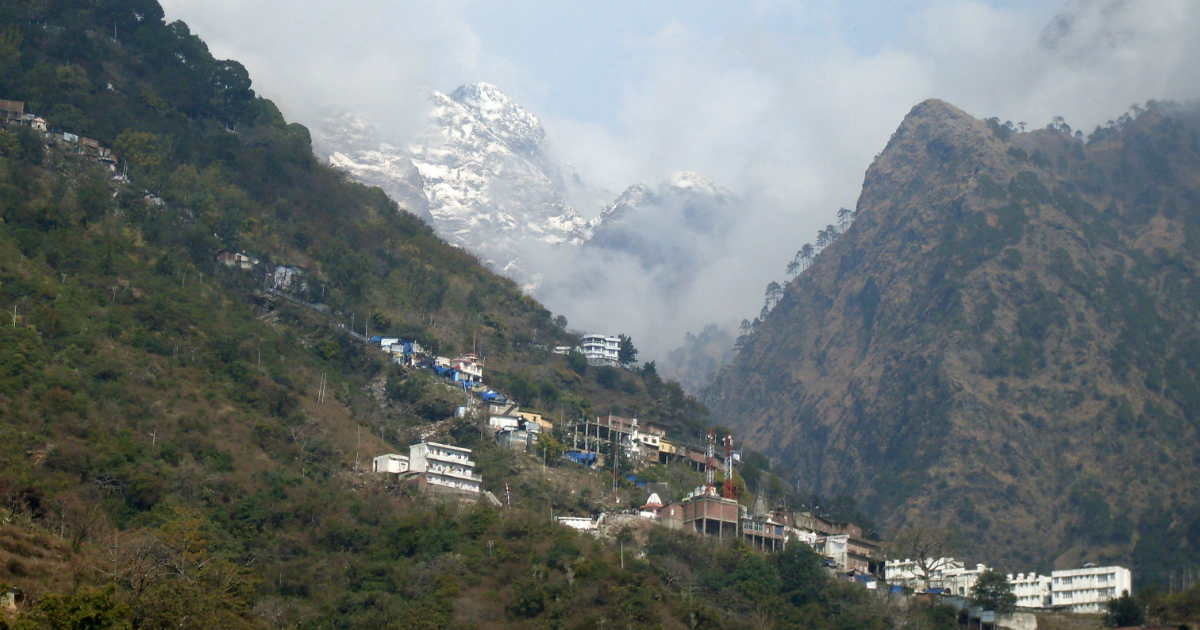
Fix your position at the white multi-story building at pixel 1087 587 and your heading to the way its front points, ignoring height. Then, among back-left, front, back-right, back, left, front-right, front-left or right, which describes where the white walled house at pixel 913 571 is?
right

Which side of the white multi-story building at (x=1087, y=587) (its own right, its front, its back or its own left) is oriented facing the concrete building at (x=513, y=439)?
right

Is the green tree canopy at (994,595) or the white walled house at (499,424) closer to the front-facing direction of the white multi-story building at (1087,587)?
the green tree canopy

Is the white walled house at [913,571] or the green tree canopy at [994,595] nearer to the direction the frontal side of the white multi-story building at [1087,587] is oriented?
the green tree canopy

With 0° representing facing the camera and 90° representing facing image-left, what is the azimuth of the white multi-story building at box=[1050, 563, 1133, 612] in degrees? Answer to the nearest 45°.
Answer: approximately 0°

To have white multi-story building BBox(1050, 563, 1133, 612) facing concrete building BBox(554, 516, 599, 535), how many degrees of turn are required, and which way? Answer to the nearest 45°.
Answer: approximately 45° to its right

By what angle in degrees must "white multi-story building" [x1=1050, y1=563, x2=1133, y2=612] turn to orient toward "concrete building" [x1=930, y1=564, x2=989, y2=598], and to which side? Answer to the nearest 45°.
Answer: approximately 90° to its right

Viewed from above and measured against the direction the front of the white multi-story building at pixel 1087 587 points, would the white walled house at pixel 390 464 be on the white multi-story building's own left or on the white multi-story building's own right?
on the white multi-story building's own right

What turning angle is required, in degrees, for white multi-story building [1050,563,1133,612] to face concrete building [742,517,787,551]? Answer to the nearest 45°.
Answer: approximately 90° to its right
